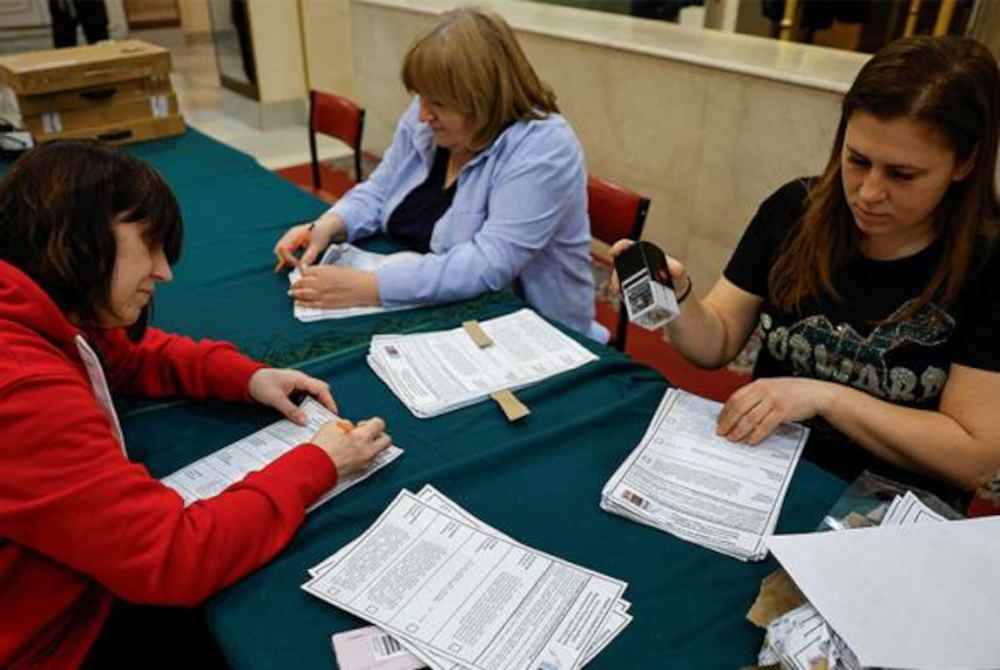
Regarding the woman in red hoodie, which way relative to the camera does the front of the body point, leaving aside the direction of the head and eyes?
to the viewer's right

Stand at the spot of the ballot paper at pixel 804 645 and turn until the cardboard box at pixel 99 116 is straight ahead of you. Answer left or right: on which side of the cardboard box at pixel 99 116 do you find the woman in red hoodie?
left

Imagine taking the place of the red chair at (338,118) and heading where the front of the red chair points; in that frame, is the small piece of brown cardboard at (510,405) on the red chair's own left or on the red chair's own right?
on the red chair's own left

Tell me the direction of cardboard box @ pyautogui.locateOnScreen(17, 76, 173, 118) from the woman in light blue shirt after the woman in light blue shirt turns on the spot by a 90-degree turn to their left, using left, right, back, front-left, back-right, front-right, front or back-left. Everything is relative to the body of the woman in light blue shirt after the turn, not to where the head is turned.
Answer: back

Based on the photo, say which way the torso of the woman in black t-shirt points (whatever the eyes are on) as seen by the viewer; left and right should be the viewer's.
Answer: facing the viewer and to the left of the viewer

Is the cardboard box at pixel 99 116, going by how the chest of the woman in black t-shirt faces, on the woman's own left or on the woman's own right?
on the woman's own right

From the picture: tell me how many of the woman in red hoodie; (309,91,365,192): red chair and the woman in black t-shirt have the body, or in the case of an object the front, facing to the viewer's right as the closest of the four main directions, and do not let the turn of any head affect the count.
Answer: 1

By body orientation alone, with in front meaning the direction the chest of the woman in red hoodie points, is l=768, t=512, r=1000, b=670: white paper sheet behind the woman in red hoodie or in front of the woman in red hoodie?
in front

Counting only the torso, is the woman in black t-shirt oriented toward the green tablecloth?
yes

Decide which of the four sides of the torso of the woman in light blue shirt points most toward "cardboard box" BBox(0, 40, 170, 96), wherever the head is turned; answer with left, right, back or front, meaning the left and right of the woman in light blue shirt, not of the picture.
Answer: right

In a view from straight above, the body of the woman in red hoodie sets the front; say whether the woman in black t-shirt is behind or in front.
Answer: in front

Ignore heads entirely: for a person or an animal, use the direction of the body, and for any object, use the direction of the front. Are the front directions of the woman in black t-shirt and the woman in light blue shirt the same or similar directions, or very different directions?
same or similar directions

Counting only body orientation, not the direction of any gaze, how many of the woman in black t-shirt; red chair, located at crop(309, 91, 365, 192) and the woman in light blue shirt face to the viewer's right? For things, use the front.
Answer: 0

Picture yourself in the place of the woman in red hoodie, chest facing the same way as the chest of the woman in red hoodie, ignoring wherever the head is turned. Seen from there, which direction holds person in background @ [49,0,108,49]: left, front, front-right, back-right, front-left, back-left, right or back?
left

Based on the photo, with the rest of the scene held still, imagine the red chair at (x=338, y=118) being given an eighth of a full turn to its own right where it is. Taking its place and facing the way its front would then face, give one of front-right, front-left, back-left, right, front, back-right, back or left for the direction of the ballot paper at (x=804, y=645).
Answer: left

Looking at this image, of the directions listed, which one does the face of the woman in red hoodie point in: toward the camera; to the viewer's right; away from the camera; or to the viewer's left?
to the viewer's right

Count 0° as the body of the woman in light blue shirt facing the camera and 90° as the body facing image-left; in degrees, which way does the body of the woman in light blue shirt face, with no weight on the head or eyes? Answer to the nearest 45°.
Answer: approximately 45°
